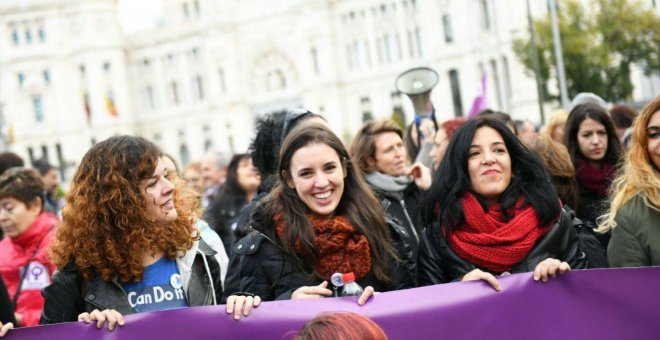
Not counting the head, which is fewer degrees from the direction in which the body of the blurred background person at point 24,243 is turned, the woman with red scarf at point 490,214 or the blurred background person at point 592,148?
the woman with red scarf

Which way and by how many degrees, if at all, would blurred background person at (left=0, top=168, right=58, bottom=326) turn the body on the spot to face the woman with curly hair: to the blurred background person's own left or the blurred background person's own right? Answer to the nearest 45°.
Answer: approximately 45° to the blurred background person's own left

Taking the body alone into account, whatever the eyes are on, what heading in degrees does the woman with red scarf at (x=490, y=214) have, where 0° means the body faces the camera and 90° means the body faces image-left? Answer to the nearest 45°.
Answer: approximately 0°

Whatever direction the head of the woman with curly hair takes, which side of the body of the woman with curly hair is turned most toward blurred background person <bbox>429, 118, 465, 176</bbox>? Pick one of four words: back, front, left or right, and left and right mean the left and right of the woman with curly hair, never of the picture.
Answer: left

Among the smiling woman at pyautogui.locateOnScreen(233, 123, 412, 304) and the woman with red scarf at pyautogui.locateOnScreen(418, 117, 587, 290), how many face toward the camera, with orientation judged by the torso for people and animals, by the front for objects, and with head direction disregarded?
2

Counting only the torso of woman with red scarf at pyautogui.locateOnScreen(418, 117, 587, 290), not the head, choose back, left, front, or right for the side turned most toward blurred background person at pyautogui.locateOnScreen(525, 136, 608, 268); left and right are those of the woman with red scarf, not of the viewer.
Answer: back

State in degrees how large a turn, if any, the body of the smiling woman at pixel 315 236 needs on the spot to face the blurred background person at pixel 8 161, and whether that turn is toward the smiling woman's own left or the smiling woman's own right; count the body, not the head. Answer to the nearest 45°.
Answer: approximately 135° to the smiling woman's own right

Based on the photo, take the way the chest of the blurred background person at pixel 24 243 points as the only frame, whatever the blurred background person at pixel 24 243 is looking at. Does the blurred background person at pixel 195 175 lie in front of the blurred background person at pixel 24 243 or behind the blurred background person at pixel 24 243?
behind
